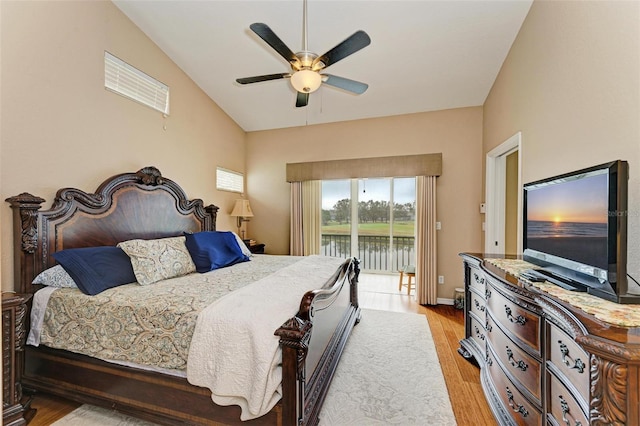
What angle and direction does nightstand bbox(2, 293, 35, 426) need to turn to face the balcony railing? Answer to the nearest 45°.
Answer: approximately 45° to its left

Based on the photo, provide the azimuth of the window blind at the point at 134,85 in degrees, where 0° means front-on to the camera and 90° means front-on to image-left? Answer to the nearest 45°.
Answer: approximately 315°

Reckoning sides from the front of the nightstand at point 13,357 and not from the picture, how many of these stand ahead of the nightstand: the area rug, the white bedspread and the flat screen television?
3

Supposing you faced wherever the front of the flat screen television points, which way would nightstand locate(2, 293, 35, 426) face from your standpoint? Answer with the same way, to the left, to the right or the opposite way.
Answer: the opposite way

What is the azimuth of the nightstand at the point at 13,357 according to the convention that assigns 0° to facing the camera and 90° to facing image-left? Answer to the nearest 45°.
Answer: approximately 315°

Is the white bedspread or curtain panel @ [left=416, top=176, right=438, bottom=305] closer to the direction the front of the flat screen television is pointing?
the white bedspread

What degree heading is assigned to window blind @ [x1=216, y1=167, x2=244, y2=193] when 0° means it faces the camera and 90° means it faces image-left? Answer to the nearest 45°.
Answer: approximately 315°

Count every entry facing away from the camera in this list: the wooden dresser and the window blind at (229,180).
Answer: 0

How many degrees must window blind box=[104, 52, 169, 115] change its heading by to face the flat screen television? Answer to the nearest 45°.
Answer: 0° — it already faces it

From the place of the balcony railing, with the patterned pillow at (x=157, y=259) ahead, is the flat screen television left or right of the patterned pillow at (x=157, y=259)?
left

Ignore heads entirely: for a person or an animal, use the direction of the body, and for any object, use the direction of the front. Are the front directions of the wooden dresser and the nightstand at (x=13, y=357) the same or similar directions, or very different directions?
very different directions

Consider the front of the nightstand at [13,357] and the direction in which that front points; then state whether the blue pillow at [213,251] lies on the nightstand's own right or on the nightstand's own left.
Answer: on the nightstand's own left

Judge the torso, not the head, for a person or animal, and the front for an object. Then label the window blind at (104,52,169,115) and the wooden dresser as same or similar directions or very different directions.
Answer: very different directions

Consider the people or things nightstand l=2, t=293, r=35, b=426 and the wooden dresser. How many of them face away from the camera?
0
